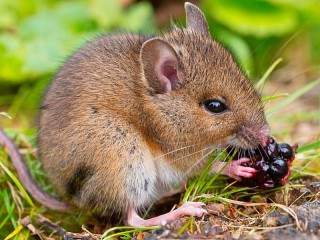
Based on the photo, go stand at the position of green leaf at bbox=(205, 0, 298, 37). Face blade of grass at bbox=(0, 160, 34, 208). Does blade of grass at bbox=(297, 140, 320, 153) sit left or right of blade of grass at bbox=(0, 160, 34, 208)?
left

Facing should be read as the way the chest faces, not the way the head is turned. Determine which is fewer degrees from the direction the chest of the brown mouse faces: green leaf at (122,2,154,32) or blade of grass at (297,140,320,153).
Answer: the blade of grass

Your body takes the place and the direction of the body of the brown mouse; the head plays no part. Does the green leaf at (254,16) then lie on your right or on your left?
on your left

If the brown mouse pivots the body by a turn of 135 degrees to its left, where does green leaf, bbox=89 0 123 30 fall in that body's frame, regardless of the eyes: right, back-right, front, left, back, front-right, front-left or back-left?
front-right

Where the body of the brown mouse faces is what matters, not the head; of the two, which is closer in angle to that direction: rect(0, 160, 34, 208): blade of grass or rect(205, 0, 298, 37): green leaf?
the green leaf

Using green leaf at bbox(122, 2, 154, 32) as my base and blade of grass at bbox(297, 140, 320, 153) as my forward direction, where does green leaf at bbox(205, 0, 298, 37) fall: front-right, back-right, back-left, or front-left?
front-left

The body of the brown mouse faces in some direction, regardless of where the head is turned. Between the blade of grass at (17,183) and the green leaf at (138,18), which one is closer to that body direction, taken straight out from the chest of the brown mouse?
the green leaf

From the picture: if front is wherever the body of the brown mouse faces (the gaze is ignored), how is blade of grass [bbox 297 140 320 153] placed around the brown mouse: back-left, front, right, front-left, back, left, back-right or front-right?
front

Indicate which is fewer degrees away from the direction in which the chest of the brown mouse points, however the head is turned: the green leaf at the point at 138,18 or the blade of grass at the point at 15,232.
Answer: the green leaf

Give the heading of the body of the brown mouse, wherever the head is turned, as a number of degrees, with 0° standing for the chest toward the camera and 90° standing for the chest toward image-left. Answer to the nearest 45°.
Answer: approximately 270°

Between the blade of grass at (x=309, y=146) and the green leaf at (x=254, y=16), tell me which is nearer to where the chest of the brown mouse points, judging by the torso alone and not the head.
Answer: the blade of grass

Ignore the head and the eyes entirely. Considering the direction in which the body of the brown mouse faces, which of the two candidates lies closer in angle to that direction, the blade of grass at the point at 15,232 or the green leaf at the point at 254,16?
the green leaf

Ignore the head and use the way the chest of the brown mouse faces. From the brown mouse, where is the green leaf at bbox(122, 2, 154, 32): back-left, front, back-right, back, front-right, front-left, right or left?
left

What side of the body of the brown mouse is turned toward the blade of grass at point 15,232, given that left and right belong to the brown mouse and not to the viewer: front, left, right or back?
back

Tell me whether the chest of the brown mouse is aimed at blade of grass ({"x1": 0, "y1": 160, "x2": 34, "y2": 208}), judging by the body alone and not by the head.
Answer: no
